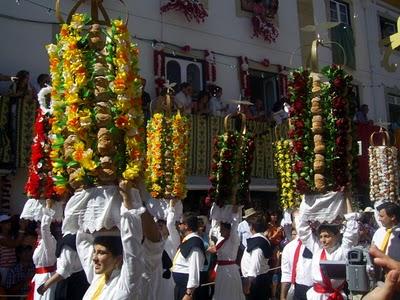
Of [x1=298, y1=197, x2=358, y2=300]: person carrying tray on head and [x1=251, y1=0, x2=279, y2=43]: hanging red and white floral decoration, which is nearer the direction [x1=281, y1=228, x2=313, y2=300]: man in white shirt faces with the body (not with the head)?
the person carrying tray on head

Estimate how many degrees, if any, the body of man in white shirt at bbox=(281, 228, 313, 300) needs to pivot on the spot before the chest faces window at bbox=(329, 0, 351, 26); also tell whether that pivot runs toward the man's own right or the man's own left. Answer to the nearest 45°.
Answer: approximately 135° to the man's own right

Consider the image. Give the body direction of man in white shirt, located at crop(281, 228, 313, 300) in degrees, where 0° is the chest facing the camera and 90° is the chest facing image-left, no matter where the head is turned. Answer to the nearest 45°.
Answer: approximately 45°

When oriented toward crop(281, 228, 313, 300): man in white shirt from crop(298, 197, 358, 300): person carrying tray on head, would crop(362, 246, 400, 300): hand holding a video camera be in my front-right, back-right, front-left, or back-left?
back-left

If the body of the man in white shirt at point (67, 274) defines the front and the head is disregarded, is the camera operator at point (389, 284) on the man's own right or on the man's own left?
on the man's own left

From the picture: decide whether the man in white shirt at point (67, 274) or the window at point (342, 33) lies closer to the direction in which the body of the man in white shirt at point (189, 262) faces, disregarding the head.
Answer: the man in white shirt

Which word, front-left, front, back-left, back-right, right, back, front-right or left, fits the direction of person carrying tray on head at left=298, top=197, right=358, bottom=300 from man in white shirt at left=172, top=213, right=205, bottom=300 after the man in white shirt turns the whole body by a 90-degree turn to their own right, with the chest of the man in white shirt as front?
back-right

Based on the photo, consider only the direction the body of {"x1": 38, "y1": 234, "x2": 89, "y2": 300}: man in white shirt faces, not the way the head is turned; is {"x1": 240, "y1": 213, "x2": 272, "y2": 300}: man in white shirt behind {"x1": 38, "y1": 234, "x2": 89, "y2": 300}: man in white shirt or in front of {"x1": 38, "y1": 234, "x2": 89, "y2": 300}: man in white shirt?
behind
